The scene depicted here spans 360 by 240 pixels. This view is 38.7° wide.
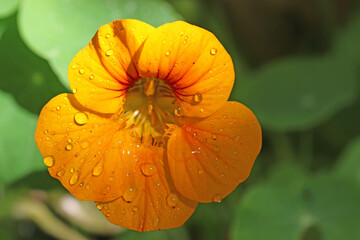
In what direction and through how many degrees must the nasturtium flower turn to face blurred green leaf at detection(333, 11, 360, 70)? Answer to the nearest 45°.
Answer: approximately 135° to its left

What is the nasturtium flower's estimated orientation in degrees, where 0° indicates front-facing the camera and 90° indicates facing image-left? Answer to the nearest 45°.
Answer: approximately 0°

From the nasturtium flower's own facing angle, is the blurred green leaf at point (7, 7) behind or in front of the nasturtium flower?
behind

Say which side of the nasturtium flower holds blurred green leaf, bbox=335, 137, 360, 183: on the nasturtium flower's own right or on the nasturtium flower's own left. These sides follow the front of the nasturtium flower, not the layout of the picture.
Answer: on the nasturtium flower's own left

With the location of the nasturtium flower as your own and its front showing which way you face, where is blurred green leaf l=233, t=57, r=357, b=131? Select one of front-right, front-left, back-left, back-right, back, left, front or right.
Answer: back-left
